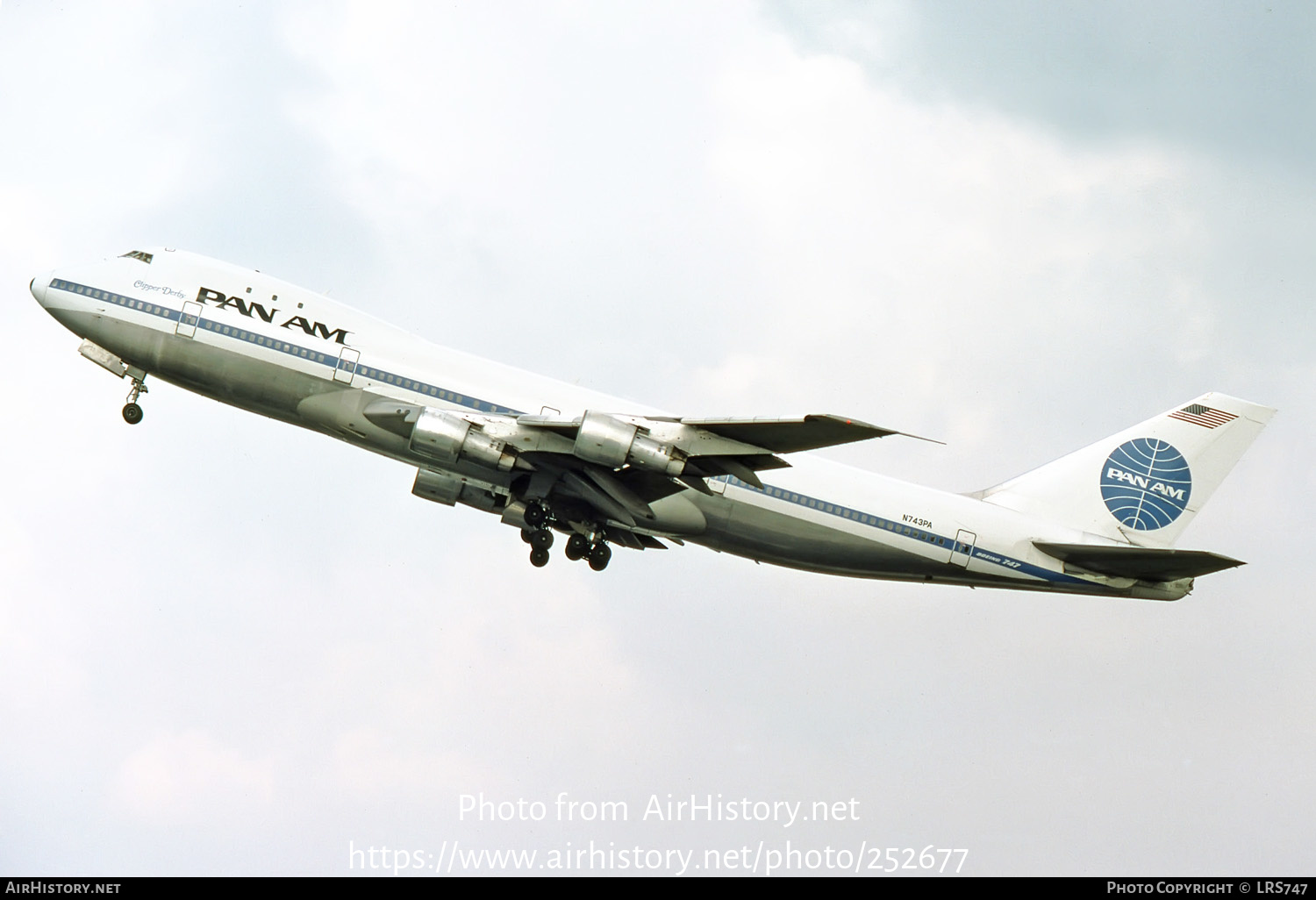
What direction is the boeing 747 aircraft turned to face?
to the viewer's left
